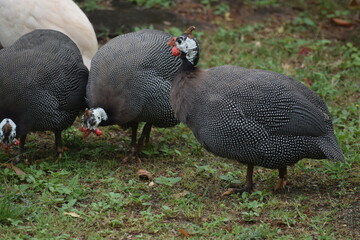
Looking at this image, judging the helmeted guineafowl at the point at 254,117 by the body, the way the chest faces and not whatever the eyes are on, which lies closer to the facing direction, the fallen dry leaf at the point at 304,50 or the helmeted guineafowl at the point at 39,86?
the helmeted guineafowl

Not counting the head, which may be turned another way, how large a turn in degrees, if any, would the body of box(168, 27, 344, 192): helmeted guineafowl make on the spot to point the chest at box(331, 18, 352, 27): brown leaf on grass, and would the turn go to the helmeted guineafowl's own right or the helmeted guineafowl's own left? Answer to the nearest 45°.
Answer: approximately 90° to the helmeted guineafowl's own right

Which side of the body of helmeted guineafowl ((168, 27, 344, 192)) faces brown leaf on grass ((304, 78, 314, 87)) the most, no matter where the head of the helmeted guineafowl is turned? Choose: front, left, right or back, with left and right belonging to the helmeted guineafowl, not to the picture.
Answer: right

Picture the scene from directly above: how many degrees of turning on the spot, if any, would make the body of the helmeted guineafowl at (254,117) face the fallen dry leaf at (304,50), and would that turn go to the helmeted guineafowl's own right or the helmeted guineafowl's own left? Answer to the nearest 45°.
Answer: approximately 90° to the helmeted guineafowl's own right

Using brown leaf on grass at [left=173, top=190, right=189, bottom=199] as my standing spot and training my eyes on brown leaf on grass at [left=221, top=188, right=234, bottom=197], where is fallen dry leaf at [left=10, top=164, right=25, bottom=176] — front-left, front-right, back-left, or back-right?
back-left

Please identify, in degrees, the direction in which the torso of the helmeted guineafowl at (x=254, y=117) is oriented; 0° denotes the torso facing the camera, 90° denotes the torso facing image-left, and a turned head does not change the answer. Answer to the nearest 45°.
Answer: approximately 90°

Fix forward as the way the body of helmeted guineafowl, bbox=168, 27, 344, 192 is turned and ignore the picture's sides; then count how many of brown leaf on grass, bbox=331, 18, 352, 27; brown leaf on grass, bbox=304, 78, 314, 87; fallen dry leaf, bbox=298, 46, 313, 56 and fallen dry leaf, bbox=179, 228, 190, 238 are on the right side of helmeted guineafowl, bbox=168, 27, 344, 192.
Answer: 3

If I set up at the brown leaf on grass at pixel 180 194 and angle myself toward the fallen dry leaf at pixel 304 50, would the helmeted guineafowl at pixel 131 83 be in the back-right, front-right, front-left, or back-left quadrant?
front-left

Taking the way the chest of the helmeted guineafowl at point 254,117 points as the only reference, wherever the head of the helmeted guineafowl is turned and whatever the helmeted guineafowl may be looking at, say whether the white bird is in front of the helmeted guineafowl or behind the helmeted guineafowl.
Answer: in front

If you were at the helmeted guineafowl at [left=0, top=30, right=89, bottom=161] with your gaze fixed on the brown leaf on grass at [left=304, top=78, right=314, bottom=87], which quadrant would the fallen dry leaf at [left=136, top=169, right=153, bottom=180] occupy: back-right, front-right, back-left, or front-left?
front-right

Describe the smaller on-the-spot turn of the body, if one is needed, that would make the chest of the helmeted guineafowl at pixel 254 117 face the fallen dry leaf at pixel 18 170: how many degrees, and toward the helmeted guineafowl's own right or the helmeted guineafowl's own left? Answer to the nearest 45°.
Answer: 0° — it already faces it
